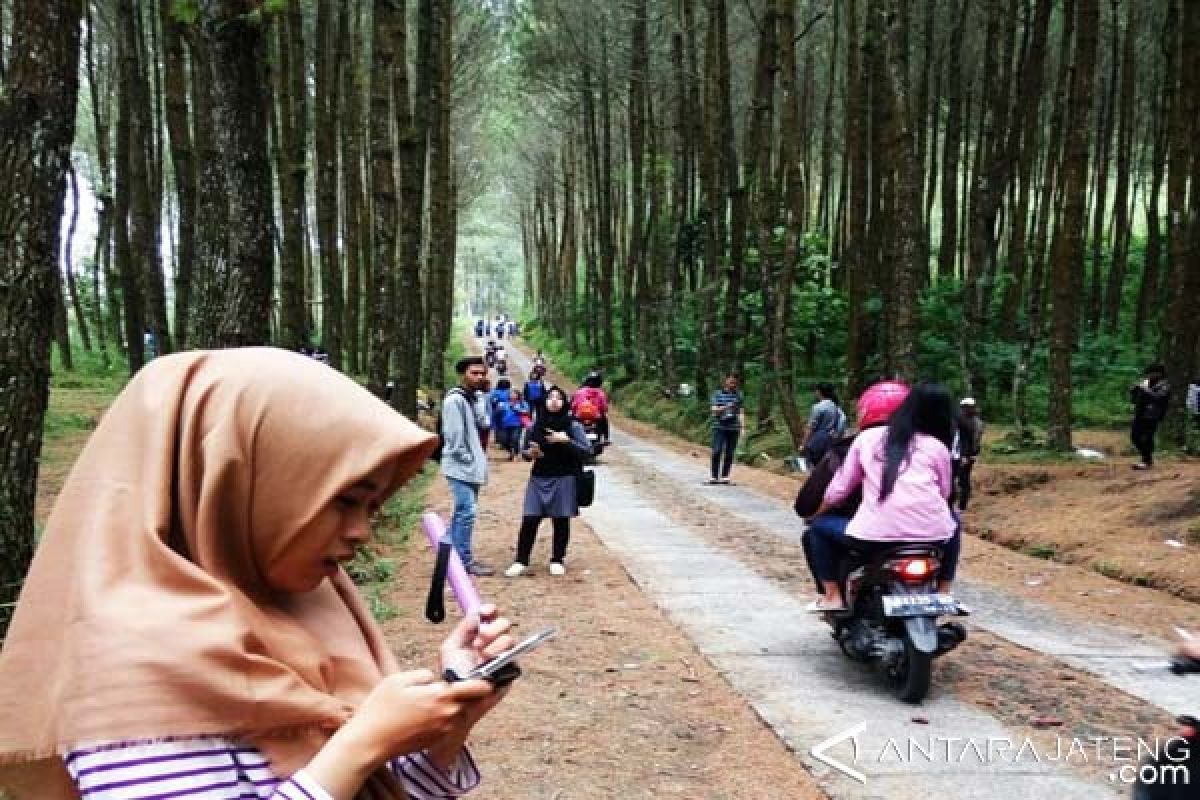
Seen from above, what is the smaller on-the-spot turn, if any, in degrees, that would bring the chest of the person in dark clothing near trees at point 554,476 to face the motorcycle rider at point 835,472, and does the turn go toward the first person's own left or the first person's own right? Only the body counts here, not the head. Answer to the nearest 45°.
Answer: approximately 45° to the first person's own left

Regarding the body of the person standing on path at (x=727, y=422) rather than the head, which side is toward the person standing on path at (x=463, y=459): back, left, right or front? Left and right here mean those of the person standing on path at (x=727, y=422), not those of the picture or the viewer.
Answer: front

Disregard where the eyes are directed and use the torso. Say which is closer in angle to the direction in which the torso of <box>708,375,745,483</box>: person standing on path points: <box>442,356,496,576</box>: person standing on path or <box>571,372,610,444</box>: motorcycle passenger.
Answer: the person standing on path

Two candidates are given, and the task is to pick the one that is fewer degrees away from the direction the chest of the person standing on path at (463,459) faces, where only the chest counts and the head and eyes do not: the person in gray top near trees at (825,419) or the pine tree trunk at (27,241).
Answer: the person in gray top near trees

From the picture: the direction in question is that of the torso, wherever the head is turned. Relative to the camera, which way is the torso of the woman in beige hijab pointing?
to the viewer's right

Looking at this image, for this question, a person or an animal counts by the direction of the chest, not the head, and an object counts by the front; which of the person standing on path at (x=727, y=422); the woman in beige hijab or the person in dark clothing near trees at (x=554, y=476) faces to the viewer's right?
the woman in beige hijab

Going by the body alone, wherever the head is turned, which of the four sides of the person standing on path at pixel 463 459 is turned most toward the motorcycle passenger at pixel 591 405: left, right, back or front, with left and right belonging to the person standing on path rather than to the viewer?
left

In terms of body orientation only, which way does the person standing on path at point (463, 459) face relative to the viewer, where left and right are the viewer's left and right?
facing to the right of the viewer

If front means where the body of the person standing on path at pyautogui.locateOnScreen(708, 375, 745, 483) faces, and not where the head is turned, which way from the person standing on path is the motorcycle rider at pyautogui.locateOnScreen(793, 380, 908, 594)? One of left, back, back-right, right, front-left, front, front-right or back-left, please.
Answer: front

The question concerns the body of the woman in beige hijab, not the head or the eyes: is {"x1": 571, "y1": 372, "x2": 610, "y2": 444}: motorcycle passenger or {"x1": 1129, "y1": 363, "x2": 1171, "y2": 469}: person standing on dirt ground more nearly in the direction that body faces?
the person standing on dirt ground

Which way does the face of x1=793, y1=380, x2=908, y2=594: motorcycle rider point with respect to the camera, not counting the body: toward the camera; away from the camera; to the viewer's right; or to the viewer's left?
away from the camera

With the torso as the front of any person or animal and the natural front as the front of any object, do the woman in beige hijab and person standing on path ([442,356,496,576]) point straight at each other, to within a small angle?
no

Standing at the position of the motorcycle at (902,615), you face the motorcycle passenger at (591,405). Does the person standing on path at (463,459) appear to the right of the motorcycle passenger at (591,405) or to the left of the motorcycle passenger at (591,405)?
left

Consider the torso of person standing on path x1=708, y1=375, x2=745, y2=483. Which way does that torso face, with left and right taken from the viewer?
facing the viewer

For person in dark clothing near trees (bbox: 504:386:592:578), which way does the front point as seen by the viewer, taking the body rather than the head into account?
toward the camera
